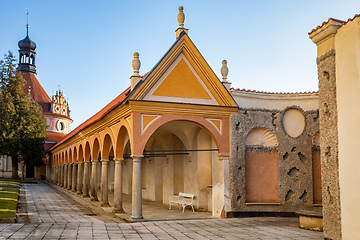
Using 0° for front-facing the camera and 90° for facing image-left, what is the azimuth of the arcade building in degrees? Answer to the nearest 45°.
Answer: approximately 0°

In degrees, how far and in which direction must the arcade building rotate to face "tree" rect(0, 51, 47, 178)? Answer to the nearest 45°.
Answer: approximately 135° to its right
